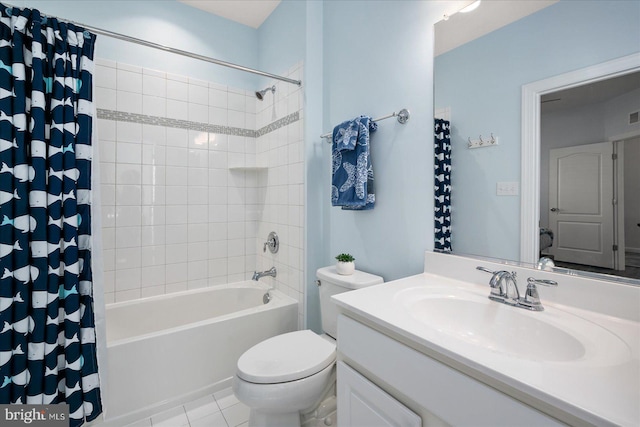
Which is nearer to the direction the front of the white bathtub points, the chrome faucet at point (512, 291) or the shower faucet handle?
the chrome faucet

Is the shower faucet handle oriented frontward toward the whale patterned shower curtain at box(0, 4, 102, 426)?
yes

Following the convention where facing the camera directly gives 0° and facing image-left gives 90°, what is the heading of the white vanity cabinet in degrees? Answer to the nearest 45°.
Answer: approximately 45°

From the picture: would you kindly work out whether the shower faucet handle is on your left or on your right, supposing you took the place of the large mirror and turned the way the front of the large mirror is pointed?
on your right

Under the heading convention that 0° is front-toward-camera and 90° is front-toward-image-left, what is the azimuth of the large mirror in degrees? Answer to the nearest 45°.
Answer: approximately 45°

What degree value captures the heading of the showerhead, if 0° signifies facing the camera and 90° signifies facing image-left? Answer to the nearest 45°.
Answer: approximately 45°
